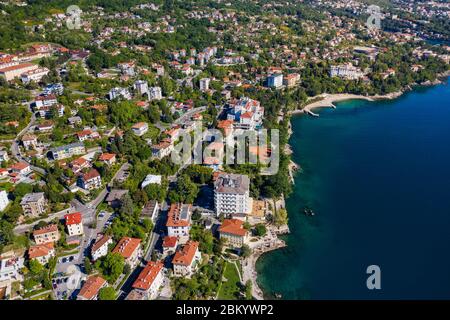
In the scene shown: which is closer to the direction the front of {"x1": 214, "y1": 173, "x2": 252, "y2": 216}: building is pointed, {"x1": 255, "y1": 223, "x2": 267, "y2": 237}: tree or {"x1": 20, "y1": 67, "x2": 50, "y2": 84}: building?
the tree

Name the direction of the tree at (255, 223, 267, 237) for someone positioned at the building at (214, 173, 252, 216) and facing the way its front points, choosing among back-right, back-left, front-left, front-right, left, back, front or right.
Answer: front-left

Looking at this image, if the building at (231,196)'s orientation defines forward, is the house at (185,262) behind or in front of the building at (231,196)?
in front

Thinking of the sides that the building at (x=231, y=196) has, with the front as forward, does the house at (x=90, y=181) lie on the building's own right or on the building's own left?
on the building's own right

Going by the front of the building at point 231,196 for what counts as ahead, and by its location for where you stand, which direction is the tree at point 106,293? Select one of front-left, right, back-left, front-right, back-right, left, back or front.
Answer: front-right

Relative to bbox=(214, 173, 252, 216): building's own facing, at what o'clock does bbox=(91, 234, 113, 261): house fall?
The house is roughly at 2 o'clock from the building.

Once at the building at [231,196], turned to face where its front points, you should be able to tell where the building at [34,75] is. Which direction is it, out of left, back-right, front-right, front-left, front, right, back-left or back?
back-right

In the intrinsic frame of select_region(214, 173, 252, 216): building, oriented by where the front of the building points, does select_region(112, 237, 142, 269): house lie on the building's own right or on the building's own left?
on the building's own right

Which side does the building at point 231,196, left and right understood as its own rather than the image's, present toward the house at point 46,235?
right
